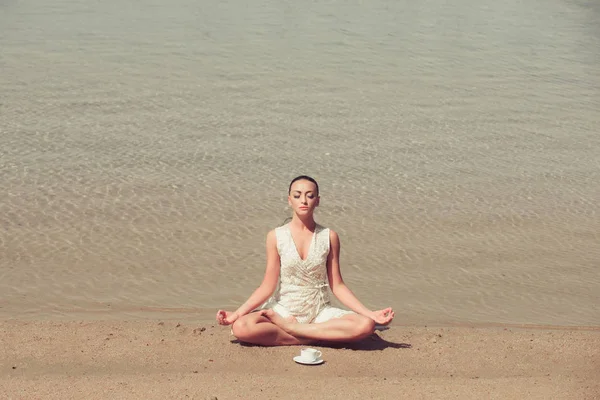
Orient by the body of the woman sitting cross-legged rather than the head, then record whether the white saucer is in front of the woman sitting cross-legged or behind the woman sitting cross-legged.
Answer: in front

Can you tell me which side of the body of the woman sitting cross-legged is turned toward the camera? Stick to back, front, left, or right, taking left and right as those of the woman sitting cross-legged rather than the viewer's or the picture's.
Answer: front
